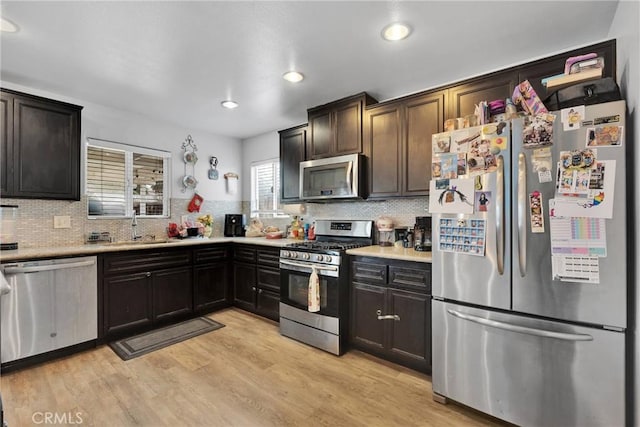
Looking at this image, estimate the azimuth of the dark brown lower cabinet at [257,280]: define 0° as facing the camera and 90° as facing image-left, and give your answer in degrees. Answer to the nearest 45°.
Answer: approximately 45°

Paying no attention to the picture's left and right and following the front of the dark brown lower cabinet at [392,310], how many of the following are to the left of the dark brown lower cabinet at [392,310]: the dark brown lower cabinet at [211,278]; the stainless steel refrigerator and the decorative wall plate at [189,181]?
1

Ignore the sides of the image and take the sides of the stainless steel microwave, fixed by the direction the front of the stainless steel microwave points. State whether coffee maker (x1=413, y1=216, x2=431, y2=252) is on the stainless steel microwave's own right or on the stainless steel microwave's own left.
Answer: on the stainless steel microwave's own left

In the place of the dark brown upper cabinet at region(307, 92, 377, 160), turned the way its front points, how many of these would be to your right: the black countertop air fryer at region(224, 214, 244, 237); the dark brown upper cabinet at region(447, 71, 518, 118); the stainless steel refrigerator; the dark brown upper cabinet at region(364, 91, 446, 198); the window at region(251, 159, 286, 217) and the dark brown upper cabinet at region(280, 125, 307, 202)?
3

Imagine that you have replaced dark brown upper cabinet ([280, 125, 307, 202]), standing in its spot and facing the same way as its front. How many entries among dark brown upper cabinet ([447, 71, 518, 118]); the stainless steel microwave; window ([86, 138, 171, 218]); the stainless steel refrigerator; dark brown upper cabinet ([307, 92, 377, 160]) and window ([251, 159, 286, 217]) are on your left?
4

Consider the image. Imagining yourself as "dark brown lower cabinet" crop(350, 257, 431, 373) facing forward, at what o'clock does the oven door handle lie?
The oven door handle is roughly at 2 o'clock from the dark brown lower cabinet.

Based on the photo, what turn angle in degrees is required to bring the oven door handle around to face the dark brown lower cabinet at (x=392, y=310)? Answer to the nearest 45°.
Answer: approximately 90° to its left

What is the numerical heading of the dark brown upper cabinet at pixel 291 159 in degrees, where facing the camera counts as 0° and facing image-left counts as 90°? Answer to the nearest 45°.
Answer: approximately 45°

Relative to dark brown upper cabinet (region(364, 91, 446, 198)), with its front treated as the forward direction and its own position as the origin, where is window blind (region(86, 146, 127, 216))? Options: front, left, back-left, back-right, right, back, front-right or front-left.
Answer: front-right
